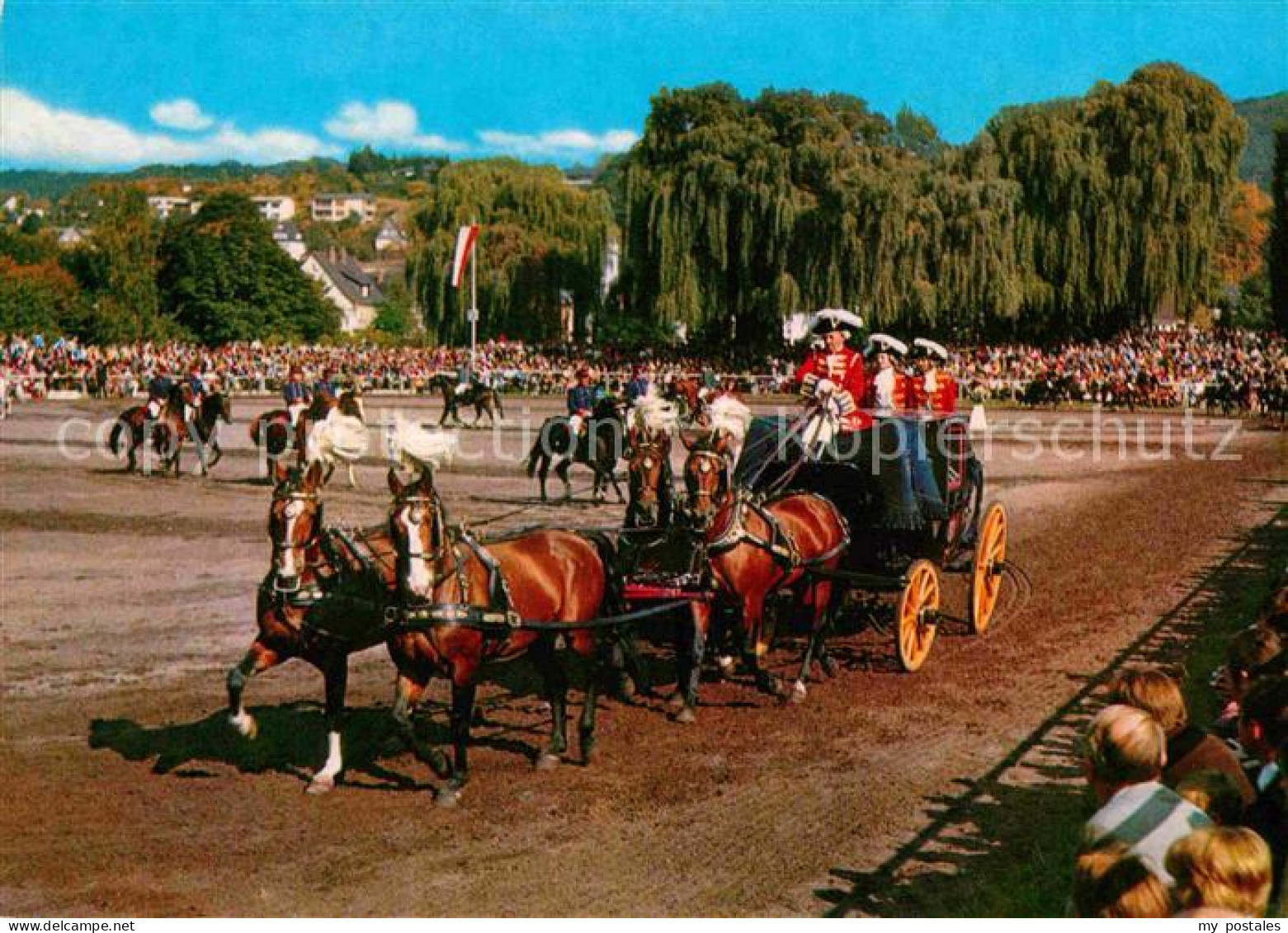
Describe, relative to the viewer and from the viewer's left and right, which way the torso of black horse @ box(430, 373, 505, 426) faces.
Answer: facing to the left of the viewer

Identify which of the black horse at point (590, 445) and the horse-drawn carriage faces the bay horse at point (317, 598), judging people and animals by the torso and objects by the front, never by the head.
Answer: the horse-drawn carriage

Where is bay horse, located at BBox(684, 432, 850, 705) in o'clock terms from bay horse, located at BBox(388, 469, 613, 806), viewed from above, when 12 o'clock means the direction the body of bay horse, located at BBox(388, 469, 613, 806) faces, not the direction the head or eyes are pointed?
bay horse, located at BBox(684, 432, 850, 705) is roughly at 6 o'clock from bay horse, located at BBox(388, 469, 613, 806).

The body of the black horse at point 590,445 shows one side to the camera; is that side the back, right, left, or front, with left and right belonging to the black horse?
right

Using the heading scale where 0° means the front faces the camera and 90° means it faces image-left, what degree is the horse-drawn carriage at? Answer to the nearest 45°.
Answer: approximately 45°

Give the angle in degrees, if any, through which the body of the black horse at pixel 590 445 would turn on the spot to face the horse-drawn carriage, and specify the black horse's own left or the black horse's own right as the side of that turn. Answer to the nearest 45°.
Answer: approximately 90° to the black horse's own right

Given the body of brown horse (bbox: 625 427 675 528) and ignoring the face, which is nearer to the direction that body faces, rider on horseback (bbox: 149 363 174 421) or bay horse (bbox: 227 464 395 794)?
the bay horse

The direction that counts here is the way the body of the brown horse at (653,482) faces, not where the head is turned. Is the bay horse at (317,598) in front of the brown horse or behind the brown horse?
in front

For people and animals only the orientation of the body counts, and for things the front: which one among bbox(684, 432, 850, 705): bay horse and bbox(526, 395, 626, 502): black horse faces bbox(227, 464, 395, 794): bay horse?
bbox(684, 432, 850, 705): bay horse

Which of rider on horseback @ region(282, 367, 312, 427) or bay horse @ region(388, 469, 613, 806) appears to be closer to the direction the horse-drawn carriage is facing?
the bay horse
